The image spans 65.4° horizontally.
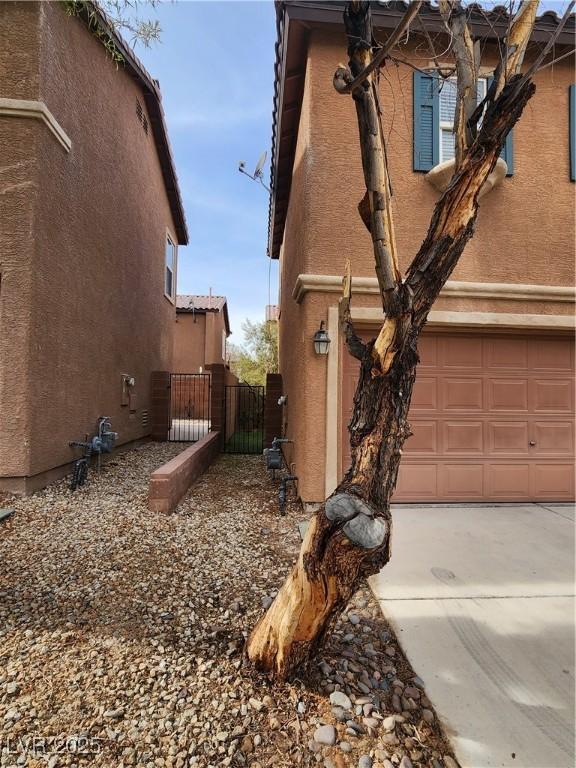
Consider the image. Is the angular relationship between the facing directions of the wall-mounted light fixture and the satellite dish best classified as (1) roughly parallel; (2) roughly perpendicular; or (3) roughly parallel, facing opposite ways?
roughly perpendicular

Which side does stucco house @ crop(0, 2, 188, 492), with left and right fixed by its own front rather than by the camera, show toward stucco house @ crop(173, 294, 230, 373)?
back

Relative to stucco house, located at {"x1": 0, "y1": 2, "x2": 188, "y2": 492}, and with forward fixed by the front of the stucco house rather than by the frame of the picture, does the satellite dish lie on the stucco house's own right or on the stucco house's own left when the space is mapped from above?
on the stucco house's own left

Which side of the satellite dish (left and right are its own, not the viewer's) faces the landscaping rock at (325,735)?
left

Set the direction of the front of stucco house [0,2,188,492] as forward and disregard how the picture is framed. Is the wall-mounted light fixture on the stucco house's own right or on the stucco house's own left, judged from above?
on the stucco house's own left

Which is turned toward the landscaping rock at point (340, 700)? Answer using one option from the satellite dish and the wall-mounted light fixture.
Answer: the wall-mounted light fixture

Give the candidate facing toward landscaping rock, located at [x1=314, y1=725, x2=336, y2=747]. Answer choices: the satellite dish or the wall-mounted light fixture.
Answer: the wall-mounted light fixture

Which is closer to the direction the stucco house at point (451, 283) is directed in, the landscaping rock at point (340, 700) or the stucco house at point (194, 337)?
the landscaping rock

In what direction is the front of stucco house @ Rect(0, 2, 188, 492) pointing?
toward the camera

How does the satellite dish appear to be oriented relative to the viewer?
to the viewer's left

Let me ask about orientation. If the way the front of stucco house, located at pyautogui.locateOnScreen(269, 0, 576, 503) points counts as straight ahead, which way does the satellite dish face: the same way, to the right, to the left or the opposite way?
to the right

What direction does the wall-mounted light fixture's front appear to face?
toward the camera

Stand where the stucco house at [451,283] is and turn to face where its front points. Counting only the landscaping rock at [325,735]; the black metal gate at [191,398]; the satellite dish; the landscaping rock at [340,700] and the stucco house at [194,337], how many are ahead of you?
2

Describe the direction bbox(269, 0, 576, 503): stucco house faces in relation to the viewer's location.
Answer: facing the viewer

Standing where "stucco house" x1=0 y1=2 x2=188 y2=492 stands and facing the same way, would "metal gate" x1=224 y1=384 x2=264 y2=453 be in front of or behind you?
behind

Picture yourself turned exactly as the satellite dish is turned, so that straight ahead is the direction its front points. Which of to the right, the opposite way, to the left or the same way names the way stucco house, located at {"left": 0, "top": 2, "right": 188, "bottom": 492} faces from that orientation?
to the left
